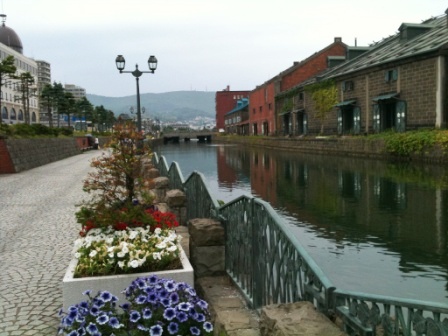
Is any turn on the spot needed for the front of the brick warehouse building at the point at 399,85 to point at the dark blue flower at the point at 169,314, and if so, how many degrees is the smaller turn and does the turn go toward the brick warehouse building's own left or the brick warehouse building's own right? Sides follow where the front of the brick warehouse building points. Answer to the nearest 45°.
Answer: approximately 45° to the brick warehouse building's own left

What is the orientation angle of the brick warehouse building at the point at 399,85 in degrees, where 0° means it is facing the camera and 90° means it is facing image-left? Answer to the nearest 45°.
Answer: approximately 45°

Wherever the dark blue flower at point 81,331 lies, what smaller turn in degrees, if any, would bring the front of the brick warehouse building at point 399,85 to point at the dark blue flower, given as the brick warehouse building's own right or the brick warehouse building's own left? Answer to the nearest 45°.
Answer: approximately 45° to the brick warehouse building's own left

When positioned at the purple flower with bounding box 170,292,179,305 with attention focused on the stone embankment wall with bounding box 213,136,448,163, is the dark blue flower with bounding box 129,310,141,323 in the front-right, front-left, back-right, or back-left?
back-left
